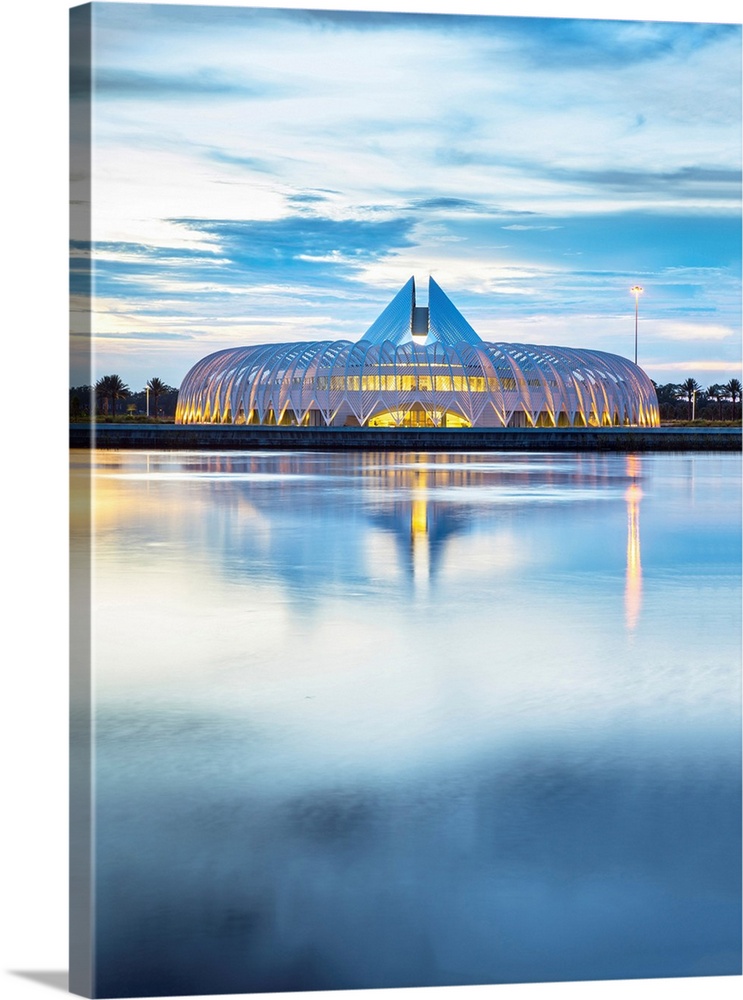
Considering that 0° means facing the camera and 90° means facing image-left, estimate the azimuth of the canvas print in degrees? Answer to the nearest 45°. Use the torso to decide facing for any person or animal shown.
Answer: approximately 315°
